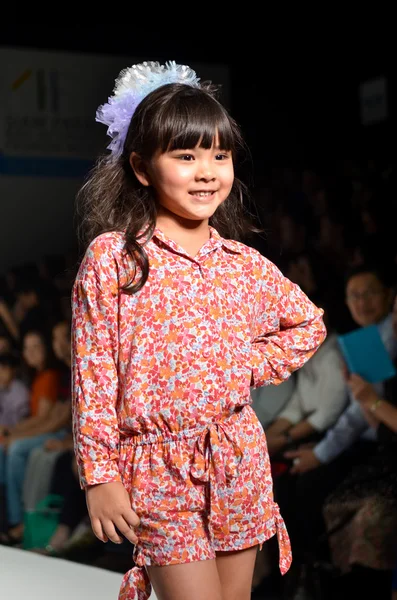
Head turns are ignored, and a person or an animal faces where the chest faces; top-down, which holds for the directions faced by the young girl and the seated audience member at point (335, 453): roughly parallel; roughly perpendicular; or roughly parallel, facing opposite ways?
roughly perpendicular

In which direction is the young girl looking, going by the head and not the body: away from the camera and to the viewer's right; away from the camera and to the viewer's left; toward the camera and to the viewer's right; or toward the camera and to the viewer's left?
toward the camera and to the viewer's right

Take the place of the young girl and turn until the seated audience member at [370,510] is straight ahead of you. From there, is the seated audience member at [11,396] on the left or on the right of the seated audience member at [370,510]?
left

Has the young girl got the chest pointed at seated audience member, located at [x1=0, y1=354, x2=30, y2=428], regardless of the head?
no

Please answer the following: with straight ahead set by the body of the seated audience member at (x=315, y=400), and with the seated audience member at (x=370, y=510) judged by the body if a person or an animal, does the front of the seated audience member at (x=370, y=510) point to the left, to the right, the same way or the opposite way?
the same way

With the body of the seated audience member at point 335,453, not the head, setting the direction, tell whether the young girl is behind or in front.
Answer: in front

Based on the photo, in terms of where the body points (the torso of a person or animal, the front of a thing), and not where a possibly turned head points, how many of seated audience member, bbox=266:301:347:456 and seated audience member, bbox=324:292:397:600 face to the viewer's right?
0

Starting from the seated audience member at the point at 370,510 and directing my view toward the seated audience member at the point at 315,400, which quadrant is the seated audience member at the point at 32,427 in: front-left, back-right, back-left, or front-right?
front-left

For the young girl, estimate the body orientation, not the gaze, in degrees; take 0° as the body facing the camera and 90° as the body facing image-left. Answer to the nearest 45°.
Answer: approximately 315°

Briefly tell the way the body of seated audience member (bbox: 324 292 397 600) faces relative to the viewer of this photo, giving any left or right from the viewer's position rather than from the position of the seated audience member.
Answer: facing the viewer and to the left of the viewer

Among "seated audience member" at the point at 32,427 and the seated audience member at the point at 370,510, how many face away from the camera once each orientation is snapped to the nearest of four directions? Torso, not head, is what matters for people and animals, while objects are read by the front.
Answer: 0

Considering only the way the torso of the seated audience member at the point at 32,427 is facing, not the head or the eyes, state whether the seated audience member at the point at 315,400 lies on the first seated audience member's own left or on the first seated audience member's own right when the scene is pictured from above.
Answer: on the first seated audience member's own left
